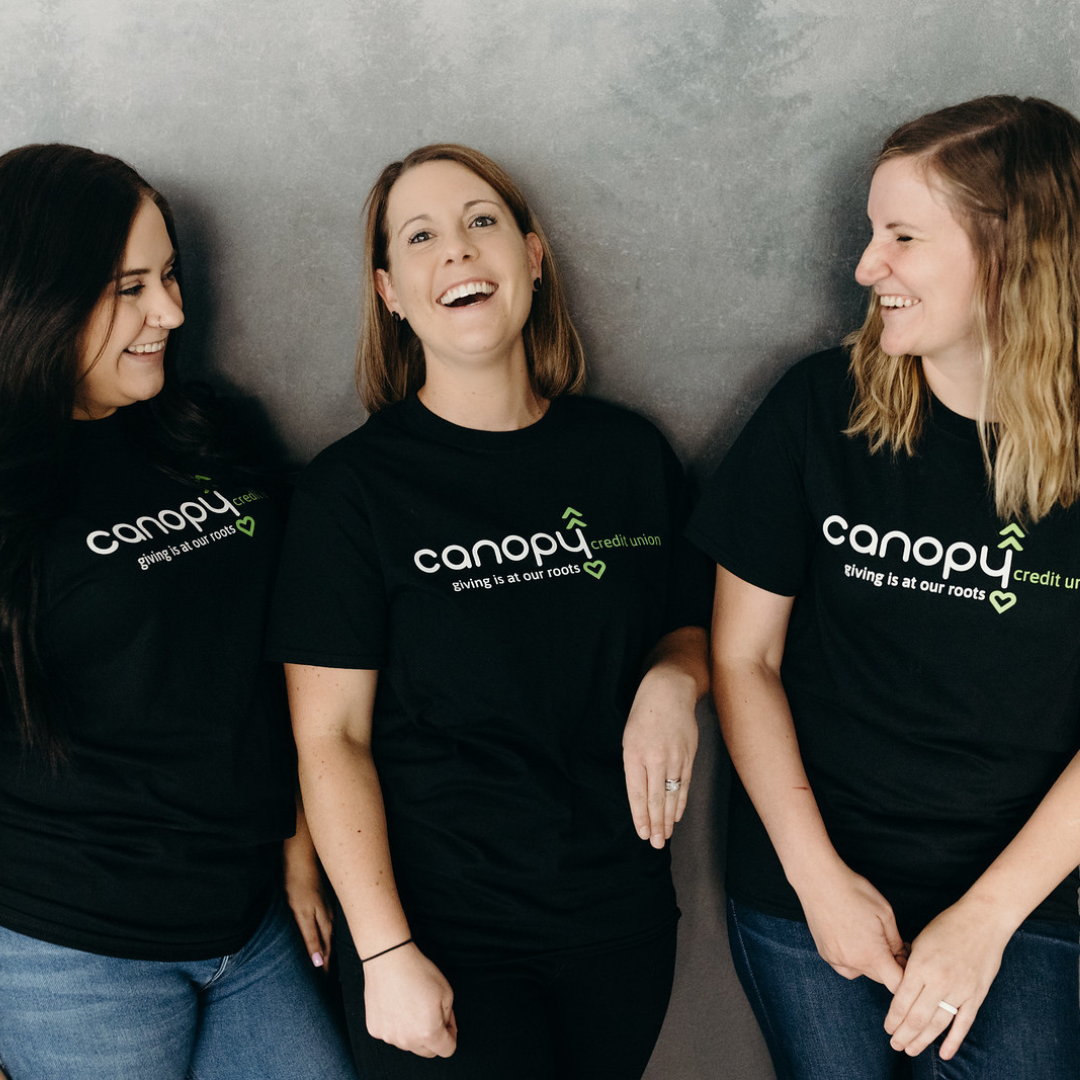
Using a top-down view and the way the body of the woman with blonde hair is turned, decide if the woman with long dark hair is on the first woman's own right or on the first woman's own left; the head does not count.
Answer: on the first woman's own right

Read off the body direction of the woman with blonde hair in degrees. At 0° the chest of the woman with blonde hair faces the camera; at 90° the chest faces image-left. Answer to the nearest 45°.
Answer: approximately 0°

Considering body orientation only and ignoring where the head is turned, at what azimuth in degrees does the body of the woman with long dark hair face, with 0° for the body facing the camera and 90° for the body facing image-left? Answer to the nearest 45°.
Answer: approximately 315°

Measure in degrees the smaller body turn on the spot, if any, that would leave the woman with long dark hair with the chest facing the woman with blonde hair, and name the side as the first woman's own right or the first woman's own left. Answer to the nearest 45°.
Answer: approximately 45° to the first woman's own left
